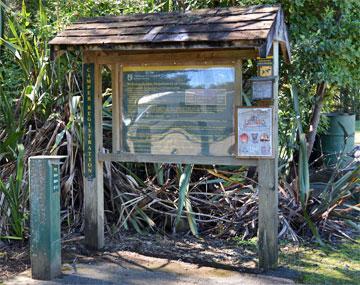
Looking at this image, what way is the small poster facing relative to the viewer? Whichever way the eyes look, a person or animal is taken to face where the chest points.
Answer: toward the camera

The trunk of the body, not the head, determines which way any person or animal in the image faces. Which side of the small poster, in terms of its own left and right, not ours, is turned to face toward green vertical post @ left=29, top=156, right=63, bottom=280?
right
